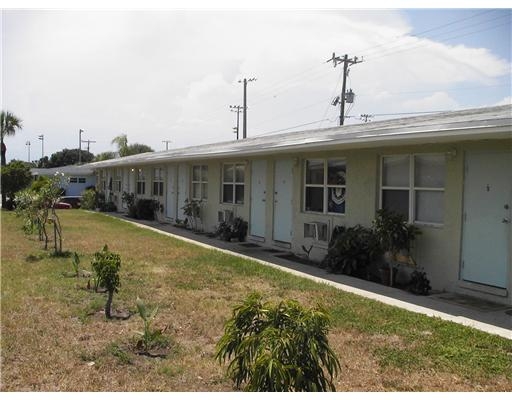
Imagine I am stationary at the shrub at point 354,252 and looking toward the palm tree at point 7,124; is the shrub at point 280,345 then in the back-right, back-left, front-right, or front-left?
back-left

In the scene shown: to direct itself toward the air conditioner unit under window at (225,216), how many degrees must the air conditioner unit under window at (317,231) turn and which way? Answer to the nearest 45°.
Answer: approximately 90° to its right

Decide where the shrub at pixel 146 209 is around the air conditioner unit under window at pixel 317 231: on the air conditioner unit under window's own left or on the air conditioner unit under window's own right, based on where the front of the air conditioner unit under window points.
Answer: on the air conditioner unit under window's own right

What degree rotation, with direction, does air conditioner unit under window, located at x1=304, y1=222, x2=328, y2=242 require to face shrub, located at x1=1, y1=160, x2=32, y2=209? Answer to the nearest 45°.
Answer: approximately 90° to its right

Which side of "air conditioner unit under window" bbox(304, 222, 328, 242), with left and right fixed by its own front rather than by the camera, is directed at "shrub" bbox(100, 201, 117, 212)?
right

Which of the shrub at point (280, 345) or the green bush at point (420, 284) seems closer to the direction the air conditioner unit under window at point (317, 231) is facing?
the shrub

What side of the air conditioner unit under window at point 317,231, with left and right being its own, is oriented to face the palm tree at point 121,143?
right

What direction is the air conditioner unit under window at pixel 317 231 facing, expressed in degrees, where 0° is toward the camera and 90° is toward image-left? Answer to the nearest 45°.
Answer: approximately 45°

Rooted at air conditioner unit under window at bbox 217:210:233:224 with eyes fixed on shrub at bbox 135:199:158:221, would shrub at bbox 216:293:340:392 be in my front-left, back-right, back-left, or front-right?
back-left

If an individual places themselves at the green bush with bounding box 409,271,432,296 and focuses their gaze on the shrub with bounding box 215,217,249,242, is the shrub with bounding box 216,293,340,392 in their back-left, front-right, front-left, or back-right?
back-left

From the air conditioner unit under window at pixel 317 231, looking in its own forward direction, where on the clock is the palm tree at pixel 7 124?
The palm tree is roughly at 3 o'clock from the air conditioner unit under window.

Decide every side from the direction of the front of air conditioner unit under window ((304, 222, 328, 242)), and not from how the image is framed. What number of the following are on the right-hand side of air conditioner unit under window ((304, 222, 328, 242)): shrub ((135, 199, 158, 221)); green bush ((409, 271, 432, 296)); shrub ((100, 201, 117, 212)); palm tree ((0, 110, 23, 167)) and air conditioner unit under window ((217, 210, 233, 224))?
4
